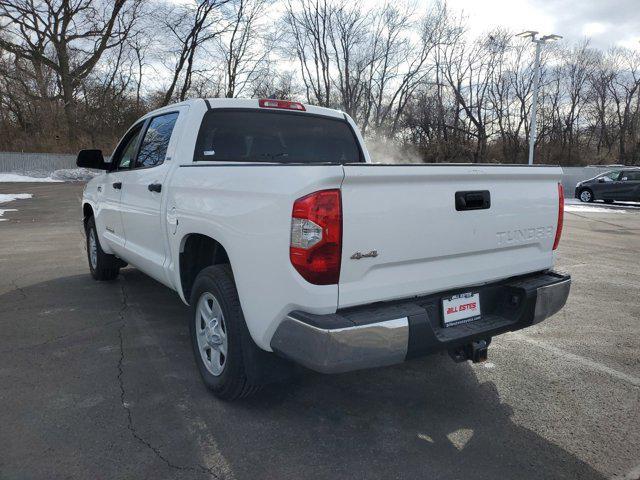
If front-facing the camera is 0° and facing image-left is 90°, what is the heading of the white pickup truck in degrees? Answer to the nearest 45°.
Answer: approximately 135°

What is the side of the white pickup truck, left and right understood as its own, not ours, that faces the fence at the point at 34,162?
front
